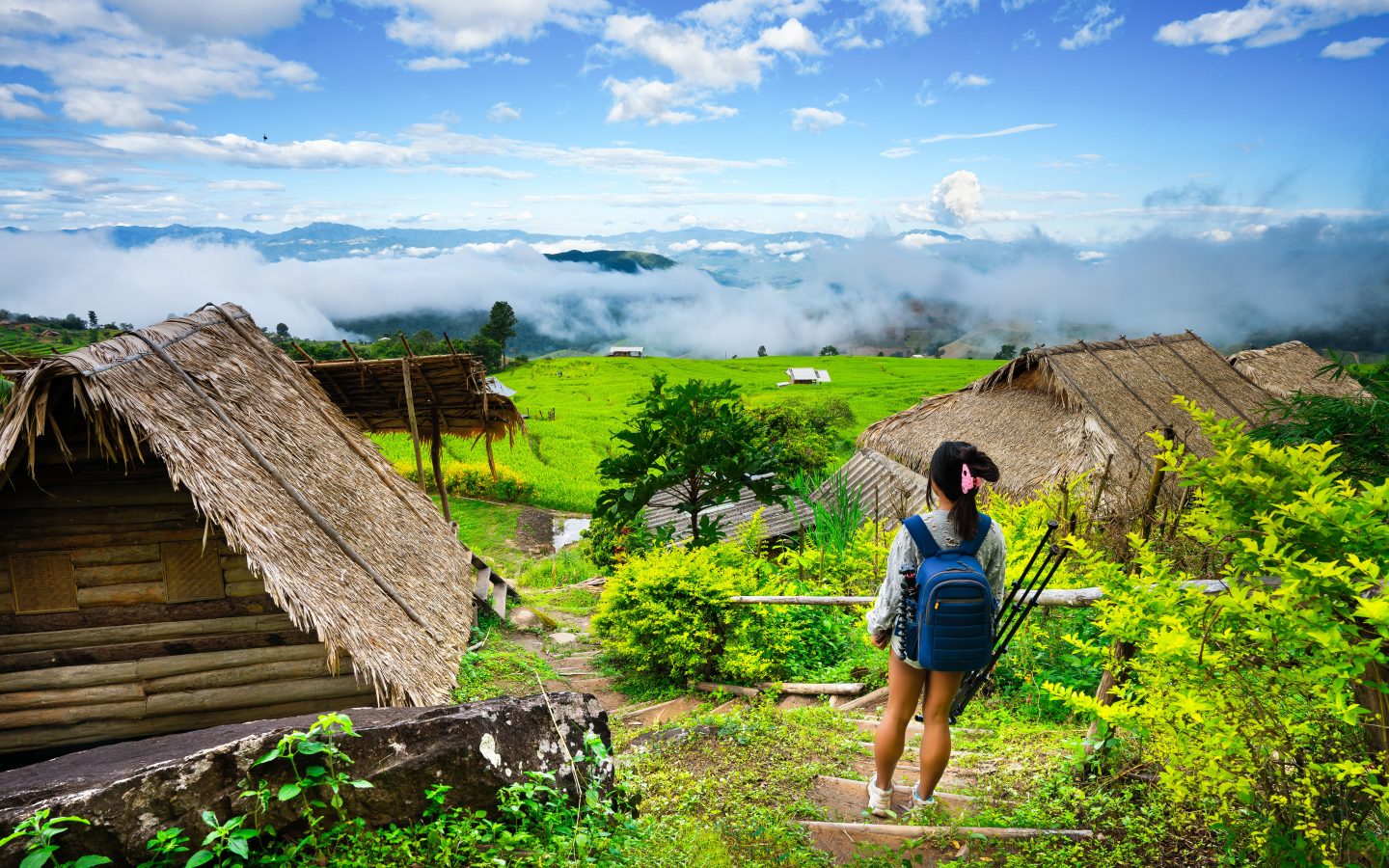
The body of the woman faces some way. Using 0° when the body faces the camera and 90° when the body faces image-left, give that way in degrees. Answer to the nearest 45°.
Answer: approximately 180°

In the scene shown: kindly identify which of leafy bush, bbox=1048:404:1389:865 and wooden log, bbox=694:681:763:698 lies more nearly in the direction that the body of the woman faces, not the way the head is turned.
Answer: the wooden log

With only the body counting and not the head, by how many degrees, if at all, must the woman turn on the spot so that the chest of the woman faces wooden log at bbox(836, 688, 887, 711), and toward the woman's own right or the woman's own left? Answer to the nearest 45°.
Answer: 0° — they already face it

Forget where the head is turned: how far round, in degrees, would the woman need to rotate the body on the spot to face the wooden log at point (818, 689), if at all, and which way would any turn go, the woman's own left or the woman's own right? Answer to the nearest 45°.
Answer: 0° — they already face it

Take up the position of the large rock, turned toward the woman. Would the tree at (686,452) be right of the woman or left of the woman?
left

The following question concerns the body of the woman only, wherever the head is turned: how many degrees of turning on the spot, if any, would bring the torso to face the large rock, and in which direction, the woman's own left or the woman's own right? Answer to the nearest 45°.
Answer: approximately 135° to the woman's own left
